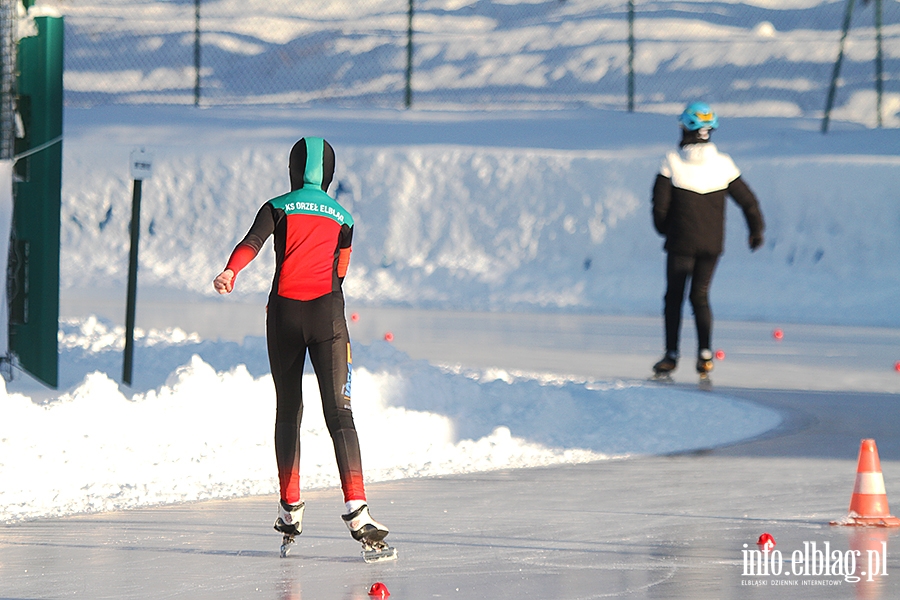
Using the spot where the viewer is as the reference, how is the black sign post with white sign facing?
facing the viewer

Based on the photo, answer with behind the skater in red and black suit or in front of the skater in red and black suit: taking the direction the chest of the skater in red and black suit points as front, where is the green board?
in front

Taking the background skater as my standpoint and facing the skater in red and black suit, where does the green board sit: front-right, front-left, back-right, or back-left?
front-right

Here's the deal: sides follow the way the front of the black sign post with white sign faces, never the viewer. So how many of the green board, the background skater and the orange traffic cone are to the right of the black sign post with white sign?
1

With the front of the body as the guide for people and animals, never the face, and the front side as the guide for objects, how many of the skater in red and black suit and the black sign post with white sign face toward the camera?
1

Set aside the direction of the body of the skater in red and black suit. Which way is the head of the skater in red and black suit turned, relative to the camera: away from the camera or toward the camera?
away from the camera

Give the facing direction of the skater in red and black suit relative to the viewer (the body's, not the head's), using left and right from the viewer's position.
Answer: facing away from the viewer

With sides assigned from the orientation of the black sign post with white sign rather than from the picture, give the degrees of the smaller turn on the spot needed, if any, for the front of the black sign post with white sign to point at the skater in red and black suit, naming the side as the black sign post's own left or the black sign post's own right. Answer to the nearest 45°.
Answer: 0° — it already faces them

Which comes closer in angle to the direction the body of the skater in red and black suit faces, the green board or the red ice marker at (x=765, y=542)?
the green board

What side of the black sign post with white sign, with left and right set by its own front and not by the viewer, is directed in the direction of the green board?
right

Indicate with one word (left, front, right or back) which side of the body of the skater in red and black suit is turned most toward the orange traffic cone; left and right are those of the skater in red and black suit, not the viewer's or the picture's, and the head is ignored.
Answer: right

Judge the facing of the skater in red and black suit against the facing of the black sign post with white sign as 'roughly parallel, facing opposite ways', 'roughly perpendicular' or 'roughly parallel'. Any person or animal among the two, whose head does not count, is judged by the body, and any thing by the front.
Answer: roughly parallel, facing opposite ways

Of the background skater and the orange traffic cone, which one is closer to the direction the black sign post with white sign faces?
the orange traffic cone
